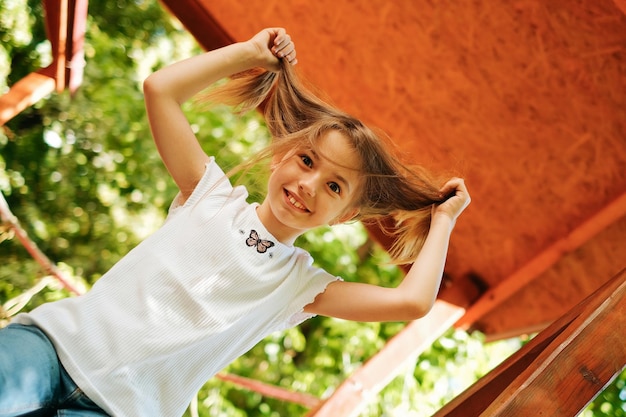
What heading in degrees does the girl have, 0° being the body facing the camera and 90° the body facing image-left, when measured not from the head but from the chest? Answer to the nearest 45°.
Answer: approximately 0°
